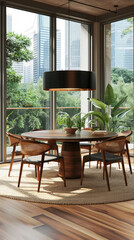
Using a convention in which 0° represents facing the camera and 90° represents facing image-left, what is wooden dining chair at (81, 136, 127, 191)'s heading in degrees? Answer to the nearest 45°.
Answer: approximately 135°

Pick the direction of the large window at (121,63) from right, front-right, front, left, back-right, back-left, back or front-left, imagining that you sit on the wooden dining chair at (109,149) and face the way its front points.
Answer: front-right

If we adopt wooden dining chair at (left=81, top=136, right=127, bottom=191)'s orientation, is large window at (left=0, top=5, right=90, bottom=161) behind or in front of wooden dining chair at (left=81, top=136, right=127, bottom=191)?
in front

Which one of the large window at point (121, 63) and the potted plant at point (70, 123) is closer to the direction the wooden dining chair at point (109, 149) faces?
the potted plant

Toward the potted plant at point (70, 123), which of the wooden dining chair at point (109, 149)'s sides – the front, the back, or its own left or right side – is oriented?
front

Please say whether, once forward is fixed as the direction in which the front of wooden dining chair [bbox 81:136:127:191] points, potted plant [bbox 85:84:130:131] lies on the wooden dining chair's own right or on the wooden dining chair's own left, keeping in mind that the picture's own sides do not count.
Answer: on the wooden dining chair's own right
